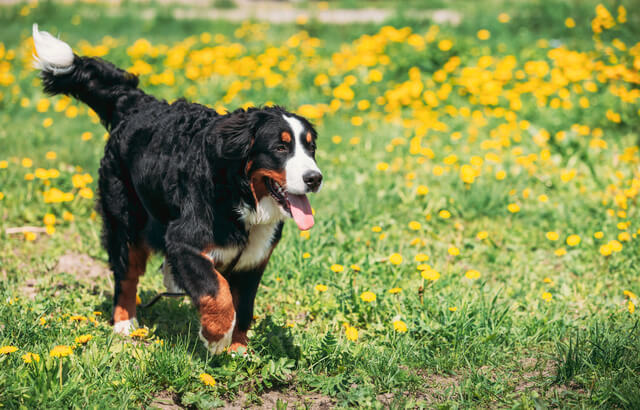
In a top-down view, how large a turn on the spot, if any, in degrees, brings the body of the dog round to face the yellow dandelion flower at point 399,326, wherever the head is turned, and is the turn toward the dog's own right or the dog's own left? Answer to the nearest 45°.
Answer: approximately 45° to the dog's own left

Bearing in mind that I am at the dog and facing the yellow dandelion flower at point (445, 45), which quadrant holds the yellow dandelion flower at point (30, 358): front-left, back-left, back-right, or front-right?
back-left

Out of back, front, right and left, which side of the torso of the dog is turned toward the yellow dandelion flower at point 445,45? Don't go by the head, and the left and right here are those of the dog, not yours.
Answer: left

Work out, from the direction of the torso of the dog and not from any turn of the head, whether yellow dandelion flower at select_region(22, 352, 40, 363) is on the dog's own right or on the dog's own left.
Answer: on the dog's own right

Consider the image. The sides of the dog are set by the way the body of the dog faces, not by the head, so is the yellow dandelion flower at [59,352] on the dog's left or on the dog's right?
on the dog's right

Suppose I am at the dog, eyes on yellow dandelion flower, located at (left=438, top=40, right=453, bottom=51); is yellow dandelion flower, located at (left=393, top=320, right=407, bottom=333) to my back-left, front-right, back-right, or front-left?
front-right

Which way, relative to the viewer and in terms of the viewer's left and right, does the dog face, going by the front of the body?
facing the viewer and to the right of the viewer

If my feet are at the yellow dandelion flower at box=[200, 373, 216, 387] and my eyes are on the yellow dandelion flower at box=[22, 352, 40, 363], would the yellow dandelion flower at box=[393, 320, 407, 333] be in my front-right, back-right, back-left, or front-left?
back-right
